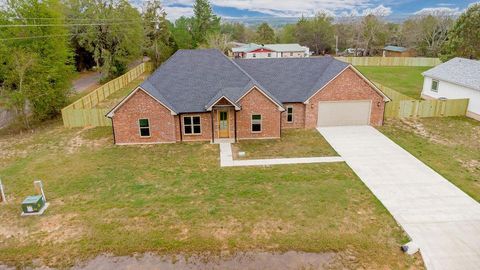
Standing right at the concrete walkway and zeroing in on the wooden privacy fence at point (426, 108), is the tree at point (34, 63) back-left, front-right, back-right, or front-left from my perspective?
back-left

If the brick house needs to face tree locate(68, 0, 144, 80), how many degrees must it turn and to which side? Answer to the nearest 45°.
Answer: approximately 135° to its right

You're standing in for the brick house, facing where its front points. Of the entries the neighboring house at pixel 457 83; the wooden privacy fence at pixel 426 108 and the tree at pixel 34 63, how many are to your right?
1

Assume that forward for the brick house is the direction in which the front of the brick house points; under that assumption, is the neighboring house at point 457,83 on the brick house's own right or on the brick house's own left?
on the brick house's own left

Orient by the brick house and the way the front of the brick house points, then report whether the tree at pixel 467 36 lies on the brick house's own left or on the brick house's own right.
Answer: on the brick house's own left

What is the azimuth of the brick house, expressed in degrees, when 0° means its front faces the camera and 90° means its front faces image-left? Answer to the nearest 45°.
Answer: approximately 0°

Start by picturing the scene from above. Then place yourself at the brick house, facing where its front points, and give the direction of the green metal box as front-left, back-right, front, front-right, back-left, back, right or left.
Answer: front-right

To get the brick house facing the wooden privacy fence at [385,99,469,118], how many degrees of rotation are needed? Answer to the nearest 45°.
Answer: approximately 90° to its left

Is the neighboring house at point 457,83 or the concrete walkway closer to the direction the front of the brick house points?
the concrete walkway

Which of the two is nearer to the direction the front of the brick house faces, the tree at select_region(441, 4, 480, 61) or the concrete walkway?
the concrete walkway

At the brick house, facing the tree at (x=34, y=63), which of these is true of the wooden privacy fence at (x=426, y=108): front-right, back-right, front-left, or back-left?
back-right

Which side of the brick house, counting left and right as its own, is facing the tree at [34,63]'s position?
right
